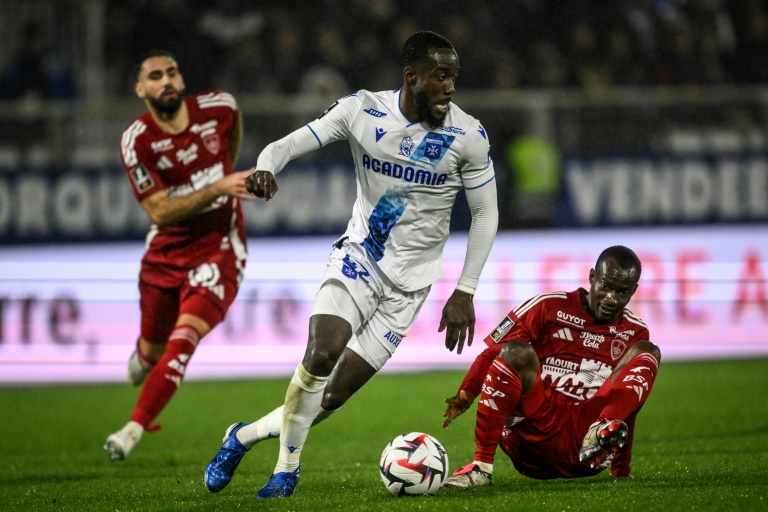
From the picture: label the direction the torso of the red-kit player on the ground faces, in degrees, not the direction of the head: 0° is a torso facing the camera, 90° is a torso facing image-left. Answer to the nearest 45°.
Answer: approximately 0°

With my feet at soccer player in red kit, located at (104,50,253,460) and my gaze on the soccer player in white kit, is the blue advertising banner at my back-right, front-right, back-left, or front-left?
back-left

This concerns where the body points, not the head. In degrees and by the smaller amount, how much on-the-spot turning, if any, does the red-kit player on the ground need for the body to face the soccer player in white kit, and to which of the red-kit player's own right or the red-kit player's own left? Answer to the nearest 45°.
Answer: approximately 90° to the red-kit player's own right

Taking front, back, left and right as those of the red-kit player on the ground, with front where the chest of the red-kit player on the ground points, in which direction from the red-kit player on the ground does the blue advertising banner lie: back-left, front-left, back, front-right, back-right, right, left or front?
back-right

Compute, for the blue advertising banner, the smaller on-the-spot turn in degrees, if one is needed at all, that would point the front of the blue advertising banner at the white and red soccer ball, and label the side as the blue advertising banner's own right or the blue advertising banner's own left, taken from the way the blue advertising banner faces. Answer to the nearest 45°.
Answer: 0° — it already faces it

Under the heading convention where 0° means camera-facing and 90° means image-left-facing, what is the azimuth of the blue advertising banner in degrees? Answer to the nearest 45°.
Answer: approximately 0°
